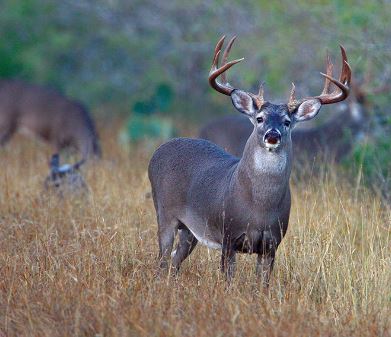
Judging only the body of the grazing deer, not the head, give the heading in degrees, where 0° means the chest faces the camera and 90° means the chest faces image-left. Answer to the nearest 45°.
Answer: approximately 270°

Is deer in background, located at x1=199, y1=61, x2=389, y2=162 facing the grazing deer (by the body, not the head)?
no

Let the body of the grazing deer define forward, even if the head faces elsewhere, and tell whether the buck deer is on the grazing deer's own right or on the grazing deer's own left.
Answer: on the grazing deer's own right

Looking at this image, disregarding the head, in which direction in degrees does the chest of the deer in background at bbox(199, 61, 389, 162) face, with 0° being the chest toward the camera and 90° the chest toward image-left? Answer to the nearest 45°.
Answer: approximately 270°

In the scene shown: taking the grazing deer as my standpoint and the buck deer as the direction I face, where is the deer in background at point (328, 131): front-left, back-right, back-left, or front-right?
front-left

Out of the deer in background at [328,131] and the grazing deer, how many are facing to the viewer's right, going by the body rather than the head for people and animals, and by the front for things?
2

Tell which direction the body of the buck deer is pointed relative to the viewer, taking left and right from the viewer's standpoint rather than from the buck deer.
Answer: facing the viewer and to the right of the viewer

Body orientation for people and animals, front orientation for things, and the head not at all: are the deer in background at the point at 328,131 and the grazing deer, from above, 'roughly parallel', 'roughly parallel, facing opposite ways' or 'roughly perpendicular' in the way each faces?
roughly parallel

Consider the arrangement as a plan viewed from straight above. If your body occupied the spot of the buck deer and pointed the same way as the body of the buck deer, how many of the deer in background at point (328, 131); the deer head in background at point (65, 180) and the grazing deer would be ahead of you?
0

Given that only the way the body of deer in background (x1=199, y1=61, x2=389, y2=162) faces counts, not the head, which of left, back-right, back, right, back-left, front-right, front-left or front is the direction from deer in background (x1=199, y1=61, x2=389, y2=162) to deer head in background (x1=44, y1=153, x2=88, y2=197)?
back-right
